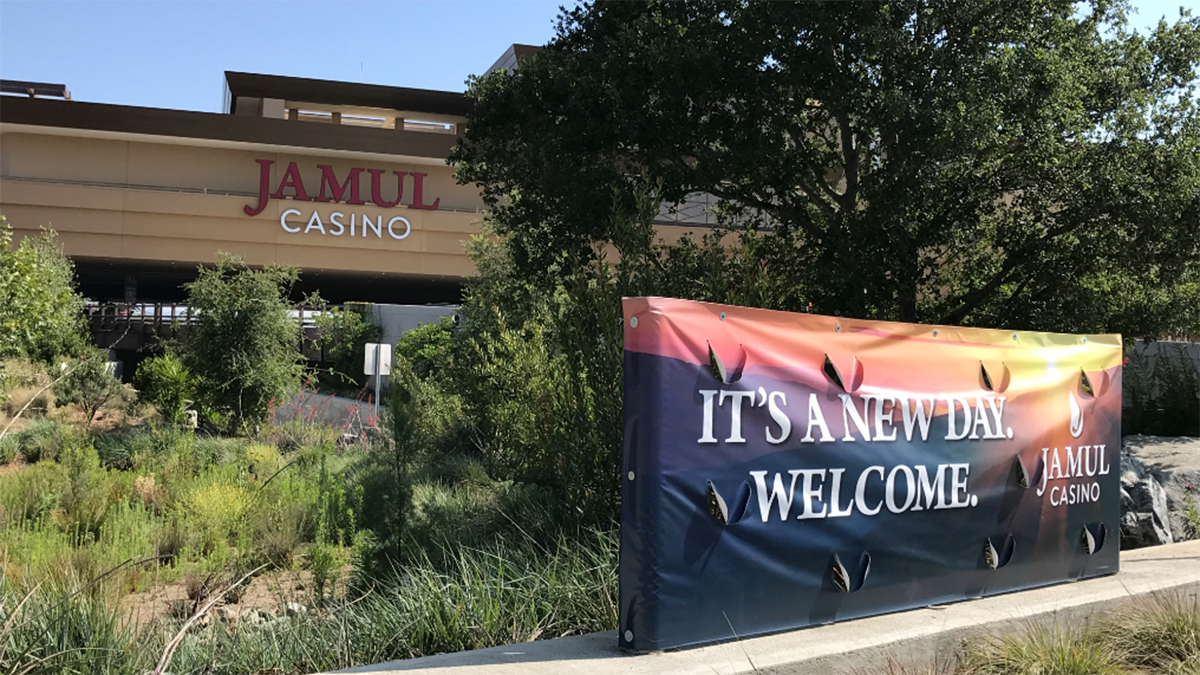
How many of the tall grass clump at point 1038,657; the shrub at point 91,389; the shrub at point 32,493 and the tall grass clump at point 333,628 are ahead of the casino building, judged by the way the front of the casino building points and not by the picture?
4

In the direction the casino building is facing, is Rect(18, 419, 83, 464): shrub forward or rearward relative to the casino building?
forward

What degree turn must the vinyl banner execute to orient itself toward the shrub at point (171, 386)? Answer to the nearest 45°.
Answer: approximately 180°

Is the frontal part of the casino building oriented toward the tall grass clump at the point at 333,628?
yes

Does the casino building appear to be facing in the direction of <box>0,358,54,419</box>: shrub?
yes

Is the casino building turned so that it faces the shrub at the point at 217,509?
yes

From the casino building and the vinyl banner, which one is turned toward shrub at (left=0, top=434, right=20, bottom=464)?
the casino building

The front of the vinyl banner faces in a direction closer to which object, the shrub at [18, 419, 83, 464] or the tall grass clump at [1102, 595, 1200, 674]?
the tall grass clump

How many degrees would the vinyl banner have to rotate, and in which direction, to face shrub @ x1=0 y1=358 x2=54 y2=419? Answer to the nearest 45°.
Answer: approximately 180°

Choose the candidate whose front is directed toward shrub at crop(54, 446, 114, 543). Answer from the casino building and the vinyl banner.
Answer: the casino building

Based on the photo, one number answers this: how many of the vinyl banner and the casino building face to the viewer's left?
0

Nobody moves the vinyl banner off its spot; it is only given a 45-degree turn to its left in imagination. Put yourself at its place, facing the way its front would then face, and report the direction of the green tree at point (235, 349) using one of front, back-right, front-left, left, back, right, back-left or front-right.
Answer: back-left

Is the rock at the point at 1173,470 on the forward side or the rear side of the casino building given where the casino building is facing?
on the forward side

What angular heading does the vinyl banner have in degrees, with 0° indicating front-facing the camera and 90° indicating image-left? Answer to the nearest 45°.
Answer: approximately 315°

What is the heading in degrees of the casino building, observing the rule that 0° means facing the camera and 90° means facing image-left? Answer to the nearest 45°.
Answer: approximately 0°
